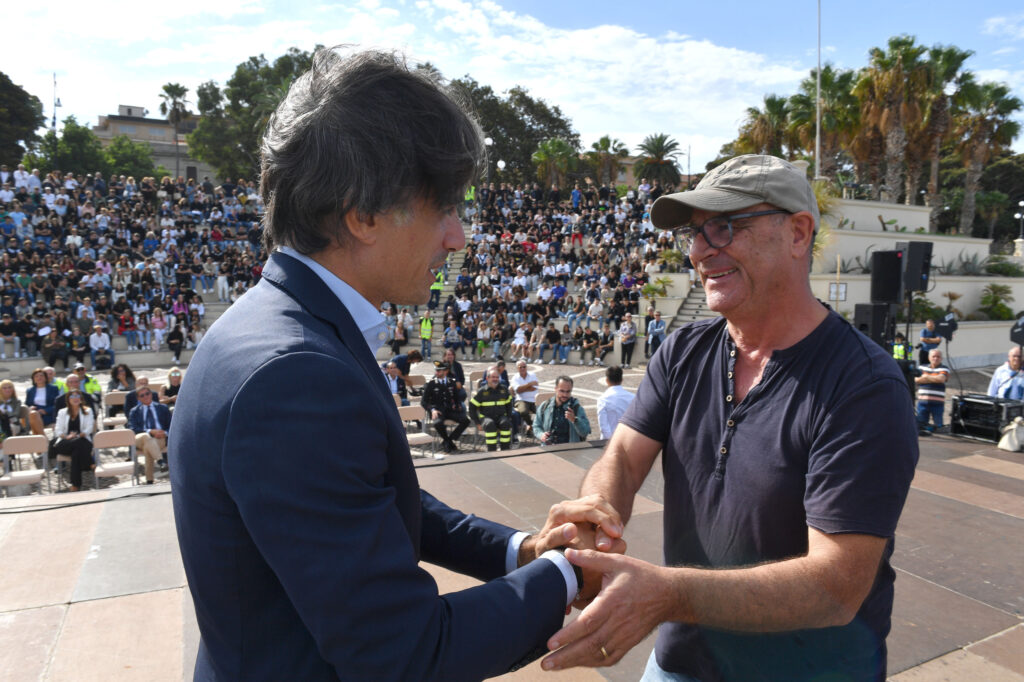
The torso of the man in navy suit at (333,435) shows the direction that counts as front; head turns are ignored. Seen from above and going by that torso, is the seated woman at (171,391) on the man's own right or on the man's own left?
on the man's own left

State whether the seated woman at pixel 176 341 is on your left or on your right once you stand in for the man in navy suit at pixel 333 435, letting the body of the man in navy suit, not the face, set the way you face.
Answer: on your left

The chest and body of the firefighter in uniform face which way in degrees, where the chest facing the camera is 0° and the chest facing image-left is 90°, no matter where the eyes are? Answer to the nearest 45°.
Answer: approximately 0°

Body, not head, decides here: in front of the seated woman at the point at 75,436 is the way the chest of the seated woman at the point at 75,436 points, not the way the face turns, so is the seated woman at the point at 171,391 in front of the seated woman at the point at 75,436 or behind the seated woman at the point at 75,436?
behind

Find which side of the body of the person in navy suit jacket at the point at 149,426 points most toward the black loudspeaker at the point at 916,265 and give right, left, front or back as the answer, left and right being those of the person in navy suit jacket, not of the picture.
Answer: left

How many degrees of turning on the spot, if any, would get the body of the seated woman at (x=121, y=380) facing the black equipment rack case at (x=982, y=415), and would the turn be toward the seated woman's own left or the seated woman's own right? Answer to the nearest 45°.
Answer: approximately 45° to the seated woman's own left

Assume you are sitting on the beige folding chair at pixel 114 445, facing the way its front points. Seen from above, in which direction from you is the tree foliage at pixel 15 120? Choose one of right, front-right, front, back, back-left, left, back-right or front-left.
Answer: back

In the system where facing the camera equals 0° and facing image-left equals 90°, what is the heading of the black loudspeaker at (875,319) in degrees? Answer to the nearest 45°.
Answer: approximately 135°

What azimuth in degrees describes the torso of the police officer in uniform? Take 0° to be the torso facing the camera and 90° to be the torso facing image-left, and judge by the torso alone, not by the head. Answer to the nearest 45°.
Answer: approximately 0°

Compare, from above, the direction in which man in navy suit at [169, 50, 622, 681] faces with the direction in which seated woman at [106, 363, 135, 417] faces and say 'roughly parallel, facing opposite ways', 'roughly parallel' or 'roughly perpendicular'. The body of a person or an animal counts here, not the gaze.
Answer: roughly perpendicular
